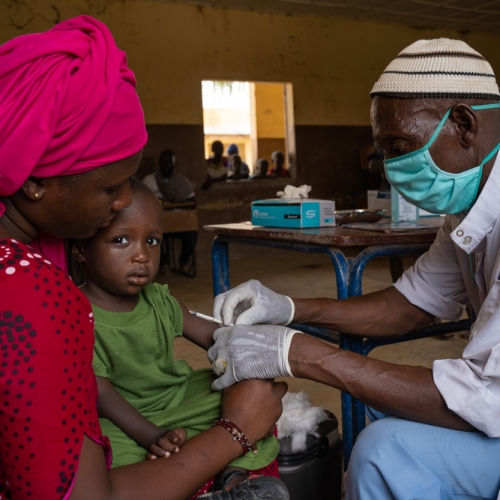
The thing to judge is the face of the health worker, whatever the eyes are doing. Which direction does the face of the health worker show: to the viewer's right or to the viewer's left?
to the viewer's left

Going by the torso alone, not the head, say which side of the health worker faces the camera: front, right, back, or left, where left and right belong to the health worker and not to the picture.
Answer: left

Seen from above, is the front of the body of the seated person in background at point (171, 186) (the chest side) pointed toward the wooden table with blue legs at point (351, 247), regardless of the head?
yes

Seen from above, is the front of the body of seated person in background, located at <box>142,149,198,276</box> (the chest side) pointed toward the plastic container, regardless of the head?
yes

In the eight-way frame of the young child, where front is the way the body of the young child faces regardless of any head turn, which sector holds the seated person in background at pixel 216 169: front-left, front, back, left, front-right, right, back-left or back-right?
back-left

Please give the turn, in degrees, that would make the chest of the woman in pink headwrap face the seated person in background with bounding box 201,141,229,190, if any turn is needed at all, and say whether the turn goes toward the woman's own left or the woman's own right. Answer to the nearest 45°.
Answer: approximately 90° to the woman's own left

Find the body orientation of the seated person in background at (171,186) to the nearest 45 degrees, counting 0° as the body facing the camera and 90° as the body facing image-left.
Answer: approximately 0°

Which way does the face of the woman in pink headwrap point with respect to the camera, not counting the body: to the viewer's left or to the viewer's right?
to the viewer's right

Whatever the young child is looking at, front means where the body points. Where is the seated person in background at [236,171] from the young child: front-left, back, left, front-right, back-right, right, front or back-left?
back-left

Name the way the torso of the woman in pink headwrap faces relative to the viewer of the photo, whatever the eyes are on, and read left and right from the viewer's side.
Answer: facing to the right of the viewer

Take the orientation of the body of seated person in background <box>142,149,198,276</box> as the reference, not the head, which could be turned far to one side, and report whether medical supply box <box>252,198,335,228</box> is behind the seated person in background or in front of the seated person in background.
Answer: in front

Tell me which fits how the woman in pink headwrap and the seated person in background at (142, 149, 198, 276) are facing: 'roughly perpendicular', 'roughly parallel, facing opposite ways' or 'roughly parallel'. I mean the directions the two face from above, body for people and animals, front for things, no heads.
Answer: roughly perpendicular
